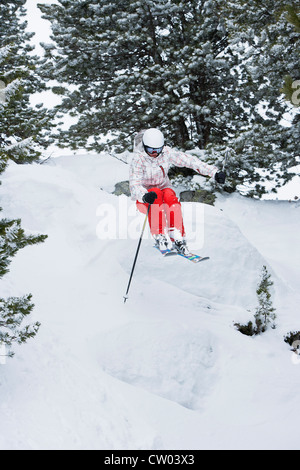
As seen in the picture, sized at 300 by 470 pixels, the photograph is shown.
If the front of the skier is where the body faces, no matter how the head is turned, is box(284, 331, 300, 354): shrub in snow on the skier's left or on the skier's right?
on the skier's left

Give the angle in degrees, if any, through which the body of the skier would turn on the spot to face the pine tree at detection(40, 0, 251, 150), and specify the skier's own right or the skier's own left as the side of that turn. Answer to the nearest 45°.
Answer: approximately 135° to the skier's own left

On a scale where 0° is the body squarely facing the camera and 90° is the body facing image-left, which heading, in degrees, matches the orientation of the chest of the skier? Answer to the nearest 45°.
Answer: approximately 315°

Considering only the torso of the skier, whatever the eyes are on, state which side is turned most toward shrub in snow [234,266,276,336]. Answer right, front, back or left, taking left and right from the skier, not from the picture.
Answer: left

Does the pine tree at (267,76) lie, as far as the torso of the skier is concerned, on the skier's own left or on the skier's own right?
on the skier's own left
